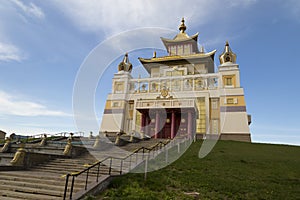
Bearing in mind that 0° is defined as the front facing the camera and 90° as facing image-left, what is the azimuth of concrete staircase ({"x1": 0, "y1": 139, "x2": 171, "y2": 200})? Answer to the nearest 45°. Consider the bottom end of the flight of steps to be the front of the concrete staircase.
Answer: approximately 45°

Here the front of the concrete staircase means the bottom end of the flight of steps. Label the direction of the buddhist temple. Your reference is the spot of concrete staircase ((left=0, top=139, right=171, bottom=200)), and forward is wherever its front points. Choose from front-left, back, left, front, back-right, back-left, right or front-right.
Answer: back
